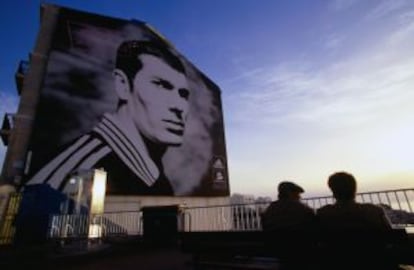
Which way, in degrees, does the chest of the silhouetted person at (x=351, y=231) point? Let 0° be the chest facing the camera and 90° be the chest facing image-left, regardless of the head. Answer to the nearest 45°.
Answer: approximately 180°

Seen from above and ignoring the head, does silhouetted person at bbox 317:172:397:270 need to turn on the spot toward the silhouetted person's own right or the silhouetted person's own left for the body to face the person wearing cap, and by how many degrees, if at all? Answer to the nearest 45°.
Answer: approximately 45° to the silhouetted person's own left

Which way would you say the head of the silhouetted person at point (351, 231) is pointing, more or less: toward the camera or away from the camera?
away from the camera

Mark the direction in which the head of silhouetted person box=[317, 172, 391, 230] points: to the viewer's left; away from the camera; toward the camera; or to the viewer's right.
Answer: away from the camera

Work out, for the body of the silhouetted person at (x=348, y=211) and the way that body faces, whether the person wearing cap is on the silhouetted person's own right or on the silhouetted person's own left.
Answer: on the silhouetted person's own left
